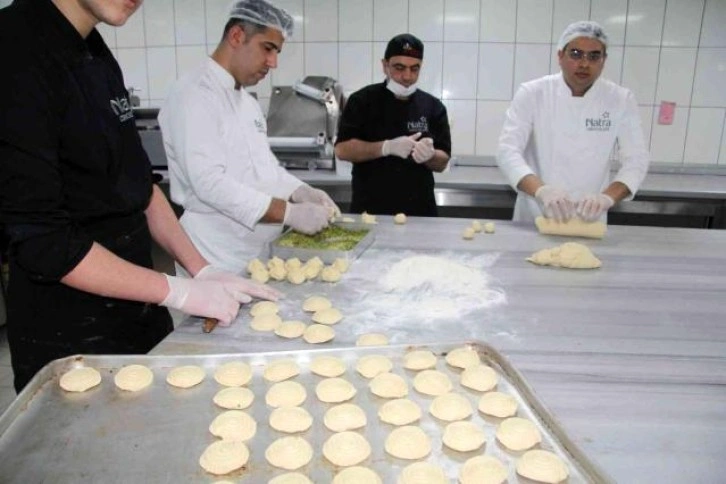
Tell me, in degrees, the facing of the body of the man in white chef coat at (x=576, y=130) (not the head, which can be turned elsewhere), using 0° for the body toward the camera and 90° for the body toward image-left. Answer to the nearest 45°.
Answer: approximately 0°

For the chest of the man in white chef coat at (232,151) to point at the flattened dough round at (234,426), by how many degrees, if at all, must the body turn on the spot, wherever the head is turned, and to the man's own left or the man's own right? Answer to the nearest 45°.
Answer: approximately 45° to the man's own right

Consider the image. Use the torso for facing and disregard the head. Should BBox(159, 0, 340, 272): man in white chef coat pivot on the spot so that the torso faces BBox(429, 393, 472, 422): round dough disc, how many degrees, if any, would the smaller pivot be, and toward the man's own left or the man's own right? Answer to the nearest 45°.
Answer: approximately 45° to the man's own right

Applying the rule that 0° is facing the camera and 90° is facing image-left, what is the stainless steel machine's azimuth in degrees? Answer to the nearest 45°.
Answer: approximately 0°

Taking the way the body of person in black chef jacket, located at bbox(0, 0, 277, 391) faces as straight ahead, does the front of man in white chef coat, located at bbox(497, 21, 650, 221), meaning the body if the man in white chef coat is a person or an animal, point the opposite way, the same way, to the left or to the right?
to the right

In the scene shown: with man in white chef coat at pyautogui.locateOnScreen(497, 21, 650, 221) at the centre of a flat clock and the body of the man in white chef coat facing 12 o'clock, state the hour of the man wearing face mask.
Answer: The man wearing face mask is roughly at 3 o'clock from the man in white chef coat.

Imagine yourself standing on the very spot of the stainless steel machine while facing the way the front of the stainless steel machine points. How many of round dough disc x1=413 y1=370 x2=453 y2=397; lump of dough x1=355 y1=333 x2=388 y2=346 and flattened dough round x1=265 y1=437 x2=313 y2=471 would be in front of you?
3

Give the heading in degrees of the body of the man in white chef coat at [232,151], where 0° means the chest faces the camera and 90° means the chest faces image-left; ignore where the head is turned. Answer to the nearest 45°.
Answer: approximately 315°
